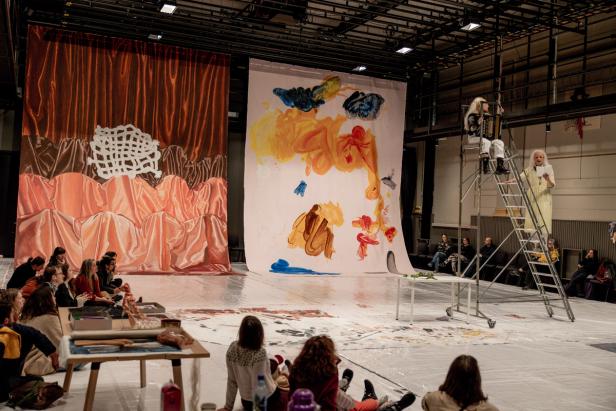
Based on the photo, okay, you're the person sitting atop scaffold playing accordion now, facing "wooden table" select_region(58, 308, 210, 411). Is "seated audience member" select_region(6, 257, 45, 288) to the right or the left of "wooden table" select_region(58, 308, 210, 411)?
right

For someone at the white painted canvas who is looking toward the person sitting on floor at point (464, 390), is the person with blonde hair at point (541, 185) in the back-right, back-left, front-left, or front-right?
front-left

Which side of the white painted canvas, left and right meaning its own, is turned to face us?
front

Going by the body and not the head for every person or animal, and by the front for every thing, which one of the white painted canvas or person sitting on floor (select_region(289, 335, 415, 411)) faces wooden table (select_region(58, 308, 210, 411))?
the white painted canvas

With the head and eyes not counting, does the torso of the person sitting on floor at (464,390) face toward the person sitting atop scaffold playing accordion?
yes

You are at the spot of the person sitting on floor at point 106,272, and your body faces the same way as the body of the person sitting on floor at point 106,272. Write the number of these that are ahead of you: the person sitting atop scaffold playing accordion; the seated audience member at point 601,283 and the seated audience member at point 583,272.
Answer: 3

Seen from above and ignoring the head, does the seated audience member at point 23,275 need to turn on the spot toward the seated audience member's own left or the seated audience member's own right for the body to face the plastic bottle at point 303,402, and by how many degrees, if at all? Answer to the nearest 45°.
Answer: approximately 90° to the seated audience member's own right

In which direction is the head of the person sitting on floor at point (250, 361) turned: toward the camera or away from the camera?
away from the camera

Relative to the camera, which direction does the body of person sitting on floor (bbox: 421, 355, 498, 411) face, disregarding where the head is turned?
away from the camera

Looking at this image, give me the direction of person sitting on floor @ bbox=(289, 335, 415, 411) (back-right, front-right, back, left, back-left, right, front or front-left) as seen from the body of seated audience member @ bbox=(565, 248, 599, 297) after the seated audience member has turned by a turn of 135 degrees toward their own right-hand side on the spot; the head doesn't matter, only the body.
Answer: back

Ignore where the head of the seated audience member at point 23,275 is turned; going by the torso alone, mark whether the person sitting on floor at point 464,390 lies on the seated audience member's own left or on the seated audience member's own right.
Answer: on the seated audience member's own right

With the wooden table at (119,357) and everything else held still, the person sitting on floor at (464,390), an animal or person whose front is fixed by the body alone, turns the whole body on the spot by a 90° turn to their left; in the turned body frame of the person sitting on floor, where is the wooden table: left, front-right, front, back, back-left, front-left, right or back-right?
front

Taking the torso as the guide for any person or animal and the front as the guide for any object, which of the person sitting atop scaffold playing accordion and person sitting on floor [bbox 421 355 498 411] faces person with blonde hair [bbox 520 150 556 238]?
the person sitting on floor

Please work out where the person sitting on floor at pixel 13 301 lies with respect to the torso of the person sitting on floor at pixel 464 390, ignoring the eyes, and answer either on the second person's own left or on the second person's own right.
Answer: on the second person's own left

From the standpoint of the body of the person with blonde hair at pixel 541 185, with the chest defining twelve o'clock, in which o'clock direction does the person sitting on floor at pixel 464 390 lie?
The person sitting on floor is roughly at 12 o'clock from the person with blonde hair.

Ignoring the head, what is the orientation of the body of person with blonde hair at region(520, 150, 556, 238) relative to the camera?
toward the camera

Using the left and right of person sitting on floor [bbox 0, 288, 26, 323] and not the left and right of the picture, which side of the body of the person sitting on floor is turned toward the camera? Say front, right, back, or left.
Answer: right

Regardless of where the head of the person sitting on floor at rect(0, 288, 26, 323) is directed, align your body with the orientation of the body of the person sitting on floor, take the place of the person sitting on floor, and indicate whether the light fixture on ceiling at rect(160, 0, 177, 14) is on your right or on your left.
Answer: on your left

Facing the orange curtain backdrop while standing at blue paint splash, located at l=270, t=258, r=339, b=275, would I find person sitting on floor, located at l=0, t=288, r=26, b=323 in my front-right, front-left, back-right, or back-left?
front-left

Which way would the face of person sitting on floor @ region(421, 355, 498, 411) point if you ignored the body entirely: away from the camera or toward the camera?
away from the camera

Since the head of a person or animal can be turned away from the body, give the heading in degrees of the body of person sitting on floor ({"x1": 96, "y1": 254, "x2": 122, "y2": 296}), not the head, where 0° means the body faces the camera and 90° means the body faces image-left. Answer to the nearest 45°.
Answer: approximately 270°

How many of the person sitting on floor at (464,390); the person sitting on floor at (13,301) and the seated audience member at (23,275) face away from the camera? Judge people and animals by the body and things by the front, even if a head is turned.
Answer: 1

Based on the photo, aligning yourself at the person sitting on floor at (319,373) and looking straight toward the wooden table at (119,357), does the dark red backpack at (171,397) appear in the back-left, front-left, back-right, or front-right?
front-left
